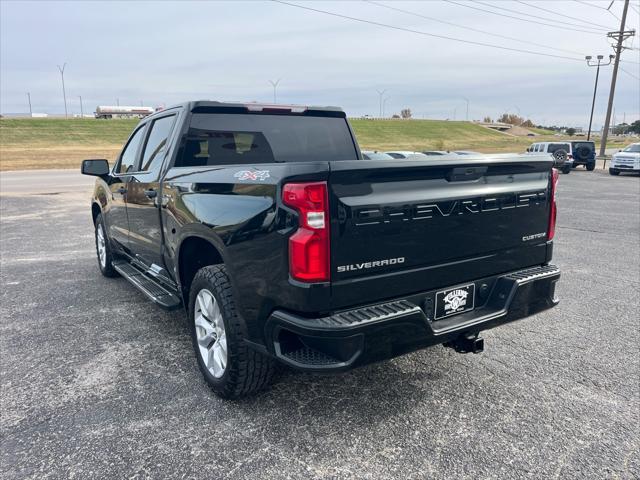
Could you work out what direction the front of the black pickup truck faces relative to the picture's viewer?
facing away from the viewer and to the left of the viewer

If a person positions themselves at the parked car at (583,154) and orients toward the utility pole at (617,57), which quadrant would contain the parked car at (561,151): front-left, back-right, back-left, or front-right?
back-left

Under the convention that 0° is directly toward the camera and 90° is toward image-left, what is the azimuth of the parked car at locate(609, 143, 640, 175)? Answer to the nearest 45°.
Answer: approximately 45°

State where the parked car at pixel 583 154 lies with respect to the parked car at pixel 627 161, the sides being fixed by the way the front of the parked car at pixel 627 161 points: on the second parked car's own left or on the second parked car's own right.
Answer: on the second parked car's own right

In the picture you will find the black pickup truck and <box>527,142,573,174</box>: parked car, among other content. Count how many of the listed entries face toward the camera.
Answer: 0

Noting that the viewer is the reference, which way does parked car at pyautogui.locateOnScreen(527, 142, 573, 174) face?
facing away from the viewer and to the left of the viewer

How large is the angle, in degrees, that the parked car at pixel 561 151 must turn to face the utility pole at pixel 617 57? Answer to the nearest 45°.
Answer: approximately 45° to its right

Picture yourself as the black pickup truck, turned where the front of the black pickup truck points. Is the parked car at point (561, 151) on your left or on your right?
on your right

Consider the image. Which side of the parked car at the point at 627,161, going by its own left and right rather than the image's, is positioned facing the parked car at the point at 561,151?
right

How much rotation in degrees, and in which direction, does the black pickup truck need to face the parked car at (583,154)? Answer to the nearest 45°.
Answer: approximately 90° to its right

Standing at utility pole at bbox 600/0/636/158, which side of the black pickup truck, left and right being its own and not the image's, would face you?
right

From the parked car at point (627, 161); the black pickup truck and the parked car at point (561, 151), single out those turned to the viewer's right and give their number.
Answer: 0

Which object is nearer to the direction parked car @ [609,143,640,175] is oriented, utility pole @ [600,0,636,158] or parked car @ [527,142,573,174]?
the parked car

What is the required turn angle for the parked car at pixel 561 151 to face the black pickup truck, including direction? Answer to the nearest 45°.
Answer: approximately 135° to its left
